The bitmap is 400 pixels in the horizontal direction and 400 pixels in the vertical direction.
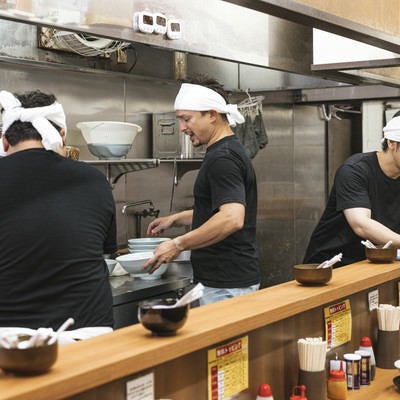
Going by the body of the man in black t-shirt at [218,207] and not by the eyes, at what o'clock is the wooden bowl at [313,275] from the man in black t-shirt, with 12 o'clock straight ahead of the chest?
The wooden bowl is roughly at 8 o'clock from the man in black t-shirt.

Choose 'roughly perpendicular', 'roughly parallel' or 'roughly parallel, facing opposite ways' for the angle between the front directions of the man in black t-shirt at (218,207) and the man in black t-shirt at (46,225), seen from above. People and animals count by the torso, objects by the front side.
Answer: roughly perpendicular

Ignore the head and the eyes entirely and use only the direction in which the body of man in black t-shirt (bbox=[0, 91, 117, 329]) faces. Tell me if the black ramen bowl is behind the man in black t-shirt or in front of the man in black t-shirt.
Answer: behind

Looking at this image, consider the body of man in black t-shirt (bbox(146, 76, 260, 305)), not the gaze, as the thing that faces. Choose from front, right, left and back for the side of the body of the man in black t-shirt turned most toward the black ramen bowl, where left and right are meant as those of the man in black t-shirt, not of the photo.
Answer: left

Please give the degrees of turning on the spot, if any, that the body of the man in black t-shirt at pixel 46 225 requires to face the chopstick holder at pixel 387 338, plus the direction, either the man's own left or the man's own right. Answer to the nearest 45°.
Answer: approximately 90° to the man's own right

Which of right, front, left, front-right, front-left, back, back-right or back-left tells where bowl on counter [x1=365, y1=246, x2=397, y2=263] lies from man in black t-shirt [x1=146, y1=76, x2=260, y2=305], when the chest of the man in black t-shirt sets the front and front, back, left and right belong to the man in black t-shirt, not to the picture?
back

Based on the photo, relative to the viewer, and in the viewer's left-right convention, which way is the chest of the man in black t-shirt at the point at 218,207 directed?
facing to the left of the viewer

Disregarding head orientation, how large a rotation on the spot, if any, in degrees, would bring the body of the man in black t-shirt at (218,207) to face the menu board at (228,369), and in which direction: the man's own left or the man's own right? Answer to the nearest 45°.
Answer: approximately 90° to the man's own left

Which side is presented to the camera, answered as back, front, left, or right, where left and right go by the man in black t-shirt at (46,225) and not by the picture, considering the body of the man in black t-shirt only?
back
